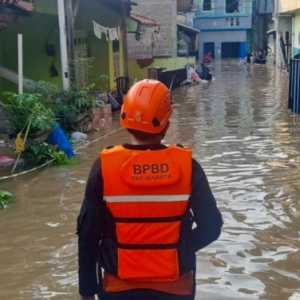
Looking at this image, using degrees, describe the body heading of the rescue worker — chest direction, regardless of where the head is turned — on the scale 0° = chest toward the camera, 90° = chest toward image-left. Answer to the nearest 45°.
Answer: approximately 180°

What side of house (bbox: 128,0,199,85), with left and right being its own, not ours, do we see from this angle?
right

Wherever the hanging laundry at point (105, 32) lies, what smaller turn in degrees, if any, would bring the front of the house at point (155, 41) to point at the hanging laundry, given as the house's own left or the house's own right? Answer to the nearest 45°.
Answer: approximately 90° to the house's own right

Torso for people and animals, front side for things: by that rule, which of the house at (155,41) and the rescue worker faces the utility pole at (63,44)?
the rescue worker

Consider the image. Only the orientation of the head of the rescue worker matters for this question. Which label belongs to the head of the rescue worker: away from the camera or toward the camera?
away from the camera

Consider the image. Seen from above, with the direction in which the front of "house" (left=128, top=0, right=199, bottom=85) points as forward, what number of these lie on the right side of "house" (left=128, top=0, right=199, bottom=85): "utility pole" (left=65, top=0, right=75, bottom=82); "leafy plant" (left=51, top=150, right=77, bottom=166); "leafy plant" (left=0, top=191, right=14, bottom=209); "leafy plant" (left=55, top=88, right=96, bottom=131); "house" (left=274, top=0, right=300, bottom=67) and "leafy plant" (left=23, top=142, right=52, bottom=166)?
5

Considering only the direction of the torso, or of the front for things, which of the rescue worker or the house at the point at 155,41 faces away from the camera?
the rescue worker

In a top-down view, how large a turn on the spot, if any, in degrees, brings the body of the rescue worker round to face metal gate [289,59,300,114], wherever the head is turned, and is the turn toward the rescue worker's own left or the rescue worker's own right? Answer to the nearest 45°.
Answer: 0° — they already face it

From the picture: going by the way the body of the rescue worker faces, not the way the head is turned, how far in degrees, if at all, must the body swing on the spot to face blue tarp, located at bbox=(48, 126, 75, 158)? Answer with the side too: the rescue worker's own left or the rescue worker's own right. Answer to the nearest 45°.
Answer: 0° — they already face it
